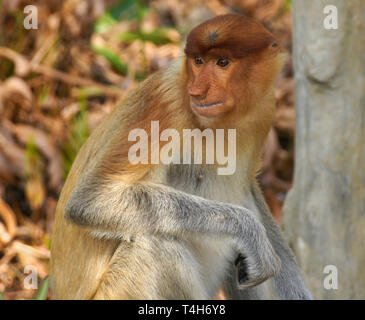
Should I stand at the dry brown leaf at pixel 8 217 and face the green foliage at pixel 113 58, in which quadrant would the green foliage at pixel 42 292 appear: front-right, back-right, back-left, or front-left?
back-right

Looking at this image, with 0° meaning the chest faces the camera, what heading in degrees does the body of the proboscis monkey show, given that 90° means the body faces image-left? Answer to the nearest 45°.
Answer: approximately 315°

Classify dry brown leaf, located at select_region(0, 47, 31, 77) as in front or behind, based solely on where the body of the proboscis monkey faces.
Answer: behind

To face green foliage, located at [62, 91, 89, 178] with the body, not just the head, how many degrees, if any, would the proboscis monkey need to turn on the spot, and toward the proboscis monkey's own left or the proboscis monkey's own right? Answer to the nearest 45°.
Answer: approximately 135° to the proboscis monkey's own left

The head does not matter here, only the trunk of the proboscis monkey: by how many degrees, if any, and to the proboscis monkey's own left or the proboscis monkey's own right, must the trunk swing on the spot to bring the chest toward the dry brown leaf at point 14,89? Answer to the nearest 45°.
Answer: approximately 180°

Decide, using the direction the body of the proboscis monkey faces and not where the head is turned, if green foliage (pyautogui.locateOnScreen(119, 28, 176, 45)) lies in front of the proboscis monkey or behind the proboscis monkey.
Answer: behind

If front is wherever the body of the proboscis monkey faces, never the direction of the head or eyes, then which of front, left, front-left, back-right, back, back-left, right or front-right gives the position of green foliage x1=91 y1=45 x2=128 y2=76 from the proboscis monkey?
back-left

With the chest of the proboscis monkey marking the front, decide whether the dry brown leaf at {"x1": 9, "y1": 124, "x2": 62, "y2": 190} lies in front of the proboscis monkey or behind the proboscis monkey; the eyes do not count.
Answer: behind

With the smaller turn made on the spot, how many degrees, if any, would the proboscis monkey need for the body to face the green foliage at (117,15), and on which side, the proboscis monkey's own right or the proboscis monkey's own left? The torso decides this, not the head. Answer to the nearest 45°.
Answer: approximately 135° to the proboscis monkey's own left
